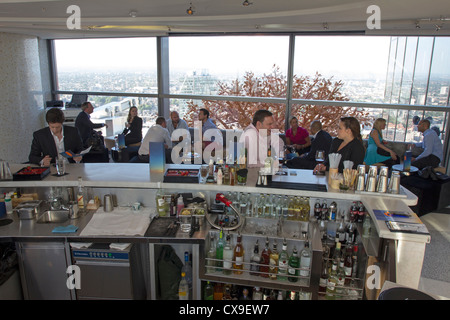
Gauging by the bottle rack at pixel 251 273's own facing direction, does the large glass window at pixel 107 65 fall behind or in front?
behind

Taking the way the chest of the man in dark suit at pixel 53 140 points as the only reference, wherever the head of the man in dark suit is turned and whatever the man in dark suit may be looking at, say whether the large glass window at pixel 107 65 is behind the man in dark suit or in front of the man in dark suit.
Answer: behind

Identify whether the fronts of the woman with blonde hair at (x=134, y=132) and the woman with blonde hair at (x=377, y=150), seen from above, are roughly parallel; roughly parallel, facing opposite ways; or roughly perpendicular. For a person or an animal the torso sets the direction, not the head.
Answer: roughly perpendicular

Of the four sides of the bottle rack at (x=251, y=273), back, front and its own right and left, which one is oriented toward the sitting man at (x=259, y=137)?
back

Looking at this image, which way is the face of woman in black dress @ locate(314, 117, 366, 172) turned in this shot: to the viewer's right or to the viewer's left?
to the viewer's left

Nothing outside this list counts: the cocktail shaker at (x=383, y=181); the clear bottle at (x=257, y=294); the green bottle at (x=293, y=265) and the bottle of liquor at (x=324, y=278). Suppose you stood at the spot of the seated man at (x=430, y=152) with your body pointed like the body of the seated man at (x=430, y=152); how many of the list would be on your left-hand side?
4

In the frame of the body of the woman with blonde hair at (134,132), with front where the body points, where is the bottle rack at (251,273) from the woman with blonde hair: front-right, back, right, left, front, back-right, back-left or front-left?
front-left
